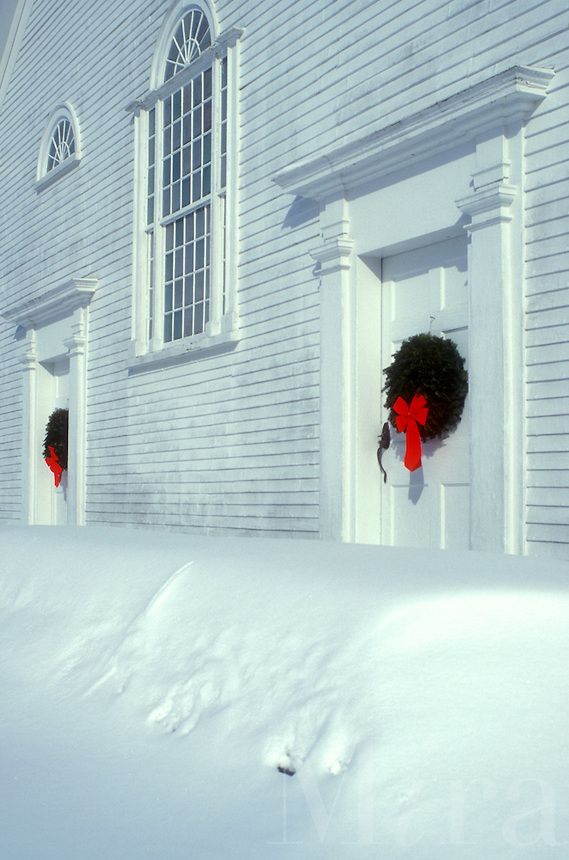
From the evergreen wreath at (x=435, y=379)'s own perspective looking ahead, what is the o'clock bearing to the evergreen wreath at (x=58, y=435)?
the evergreen wreath at (x=58, y=435) is roughly at 3 o'clock from the evergreen wreath at (x=435, y=379).

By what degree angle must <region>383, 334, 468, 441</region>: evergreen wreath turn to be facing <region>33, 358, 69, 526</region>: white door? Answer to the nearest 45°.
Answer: approximately 90° to its right

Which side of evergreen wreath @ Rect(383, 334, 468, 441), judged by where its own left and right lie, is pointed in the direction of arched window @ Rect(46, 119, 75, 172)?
right

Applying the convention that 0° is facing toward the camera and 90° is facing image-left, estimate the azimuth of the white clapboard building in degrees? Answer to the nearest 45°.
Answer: approximately 45°

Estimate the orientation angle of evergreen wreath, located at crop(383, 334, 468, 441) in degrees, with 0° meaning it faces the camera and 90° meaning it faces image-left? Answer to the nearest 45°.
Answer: approximately 45°
